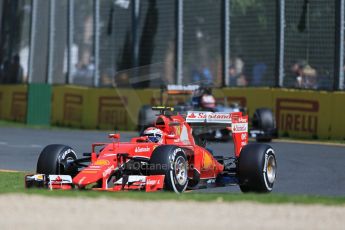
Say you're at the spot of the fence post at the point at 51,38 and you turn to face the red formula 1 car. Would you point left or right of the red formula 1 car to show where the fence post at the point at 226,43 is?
left

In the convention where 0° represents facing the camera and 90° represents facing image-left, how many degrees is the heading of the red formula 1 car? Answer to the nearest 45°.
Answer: approximately 45°

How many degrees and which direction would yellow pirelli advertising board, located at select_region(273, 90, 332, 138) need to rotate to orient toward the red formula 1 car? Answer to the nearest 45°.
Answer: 0° — it already faces it

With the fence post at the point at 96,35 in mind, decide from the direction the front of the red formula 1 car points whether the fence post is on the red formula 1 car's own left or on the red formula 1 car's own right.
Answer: on the red formula 1 car's own right

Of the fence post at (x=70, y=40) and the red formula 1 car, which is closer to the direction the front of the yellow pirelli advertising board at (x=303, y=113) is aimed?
the red formula 1 car

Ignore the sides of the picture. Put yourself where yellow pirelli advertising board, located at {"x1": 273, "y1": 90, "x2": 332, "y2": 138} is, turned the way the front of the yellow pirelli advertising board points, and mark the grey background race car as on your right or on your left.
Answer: on your right

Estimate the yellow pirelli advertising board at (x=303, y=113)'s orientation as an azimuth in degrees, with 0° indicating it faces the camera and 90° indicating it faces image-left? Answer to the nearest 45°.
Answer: approximately 0°
